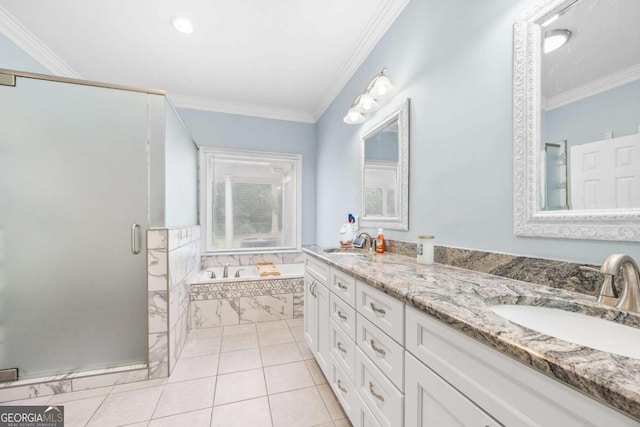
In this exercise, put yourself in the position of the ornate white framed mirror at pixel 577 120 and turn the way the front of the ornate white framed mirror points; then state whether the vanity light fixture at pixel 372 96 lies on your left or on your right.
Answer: on your right

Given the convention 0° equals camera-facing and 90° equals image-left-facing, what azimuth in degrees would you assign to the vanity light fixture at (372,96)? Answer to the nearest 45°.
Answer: approximately 45°

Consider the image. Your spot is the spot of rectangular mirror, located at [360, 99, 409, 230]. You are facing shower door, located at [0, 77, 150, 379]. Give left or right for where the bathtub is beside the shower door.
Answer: right

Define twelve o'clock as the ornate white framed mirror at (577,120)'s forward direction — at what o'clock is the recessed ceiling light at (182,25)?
The recessed ceiling light is roughly at 1 o'clock from the ornate white framed mirror.

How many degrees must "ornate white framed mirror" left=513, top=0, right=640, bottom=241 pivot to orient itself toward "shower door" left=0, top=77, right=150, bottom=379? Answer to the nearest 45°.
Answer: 0° — it already faces it

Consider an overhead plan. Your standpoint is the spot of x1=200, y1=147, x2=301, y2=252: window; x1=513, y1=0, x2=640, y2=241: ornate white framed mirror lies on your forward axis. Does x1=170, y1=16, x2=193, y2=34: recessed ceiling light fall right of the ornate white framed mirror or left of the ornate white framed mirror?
right

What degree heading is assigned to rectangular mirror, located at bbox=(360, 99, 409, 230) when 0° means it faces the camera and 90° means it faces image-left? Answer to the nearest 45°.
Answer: approximately 45°

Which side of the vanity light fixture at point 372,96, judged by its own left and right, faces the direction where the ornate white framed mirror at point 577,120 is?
left

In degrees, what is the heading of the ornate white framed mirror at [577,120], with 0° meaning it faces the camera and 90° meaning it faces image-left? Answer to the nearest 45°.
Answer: approximately 45°
